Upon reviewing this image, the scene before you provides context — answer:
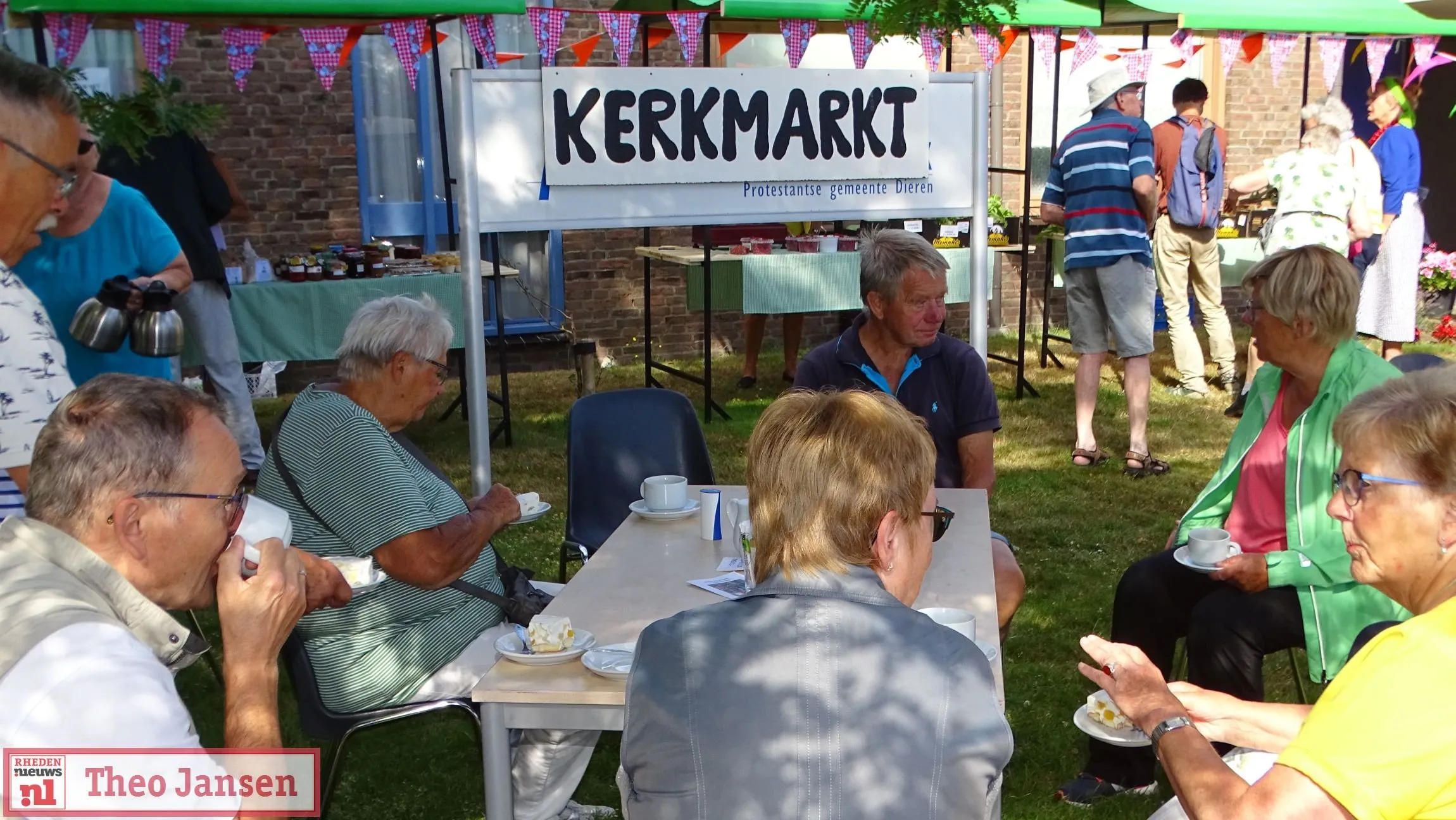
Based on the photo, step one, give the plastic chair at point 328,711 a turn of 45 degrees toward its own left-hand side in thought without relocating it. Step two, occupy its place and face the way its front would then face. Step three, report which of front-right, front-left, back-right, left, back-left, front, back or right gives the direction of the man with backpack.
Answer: front

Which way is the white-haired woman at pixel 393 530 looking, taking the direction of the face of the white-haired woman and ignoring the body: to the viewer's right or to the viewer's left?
to the viewer's right

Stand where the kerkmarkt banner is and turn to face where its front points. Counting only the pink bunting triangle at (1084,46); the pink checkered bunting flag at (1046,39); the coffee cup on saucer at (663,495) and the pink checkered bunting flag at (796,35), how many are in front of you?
1

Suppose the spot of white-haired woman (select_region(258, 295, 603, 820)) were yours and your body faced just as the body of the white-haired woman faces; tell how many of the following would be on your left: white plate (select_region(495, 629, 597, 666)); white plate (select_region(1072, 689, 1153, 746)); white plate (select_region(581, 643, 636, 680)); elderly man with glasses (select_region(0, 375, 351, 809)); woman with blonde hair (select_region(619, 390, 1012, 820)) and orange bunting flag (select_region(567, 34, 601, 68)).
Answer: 1

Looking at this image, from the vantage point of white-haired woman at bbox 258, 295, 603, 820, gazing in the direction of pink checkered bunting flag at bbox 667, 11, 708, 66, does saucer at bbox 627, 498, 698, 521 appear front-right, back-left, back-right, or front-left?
front-right

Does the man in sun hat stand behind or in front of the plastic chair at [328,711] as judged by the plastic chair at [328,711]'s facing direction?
in front

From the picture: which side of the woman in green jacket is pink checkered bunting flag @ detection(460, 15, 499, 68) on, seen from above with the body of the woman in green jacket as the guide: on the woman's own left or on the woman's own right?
on the woman's own right

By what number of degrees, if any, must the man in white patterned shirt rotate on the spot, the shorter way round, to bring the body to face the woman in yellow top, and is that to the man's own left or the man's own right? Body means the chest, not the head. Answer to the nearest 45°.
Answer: approximately 45° to the man's own right

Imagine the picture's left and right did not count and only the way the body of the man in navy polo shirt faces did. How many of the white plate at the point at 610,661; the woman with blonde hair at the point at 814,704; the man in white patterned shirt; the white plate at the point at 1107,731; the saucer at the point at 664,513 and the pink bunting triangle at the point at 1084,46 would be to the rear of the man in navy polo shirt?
1

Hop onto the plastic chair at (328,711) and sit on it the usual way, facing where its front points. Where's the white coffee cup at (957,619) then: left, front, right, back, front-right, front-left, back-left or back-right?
front-right

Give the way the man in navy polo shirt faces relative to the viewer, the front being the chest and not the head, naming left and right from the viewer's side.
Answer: facing the viewer

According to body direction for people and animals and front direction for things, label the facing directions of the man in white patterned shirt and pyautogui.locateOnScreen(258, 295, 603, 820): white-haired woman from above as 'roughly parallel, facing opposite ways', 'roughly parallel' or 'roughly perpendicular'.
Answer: roughly parallel

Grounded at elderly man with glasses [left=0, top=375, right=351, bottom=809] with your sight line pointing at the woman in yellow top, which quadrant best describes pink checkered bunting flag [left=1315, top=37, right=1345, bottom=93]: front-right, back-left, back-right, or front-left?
front-left

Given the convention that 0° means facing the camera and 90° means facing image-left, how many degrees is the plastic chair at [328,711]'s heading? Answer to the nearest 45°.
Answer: approximately 270°

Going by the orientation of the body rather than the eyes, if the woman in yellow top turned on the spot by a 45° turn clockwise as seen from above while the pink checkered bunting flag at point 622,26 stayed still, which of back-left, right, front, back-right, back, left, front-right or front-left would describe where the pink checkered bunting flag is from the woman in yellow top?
front

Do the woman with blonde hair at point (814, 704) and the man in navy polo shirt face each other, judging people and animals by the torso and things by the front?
yes

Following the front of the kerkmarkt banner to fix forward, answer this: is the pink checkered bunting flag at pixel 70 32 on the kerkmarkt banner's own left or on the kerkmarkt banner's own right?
on the kerkmarkt banner's own right

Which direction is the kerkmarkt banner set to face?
toward the camera

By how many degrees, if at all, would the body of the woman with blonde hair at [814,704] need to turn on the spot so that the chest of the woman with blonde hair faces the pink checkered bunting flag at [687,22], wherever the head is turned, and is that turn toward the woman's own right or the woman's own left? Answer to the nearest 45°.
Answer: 0° — they already face it

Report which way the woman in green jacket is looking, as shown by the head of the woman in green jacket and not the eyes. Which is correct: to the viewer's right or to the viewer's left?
to the viewer's left

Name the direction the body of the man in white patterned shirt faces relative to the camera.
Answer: to the viewer's right

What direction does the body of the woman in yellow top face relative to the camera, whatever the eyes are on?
to the viewer's left

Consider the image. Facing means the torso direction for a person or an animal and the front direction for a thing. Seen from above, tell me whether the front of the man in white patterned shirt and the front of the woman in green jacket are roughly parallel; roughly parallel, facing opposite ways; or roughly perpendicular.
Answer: roughly parallel, facing opposite ways

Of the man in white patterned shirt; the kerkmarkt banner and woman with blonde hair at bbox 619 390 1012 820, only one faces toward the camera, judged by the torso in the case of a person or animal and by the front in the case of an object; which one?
the kerkmarkt banner
